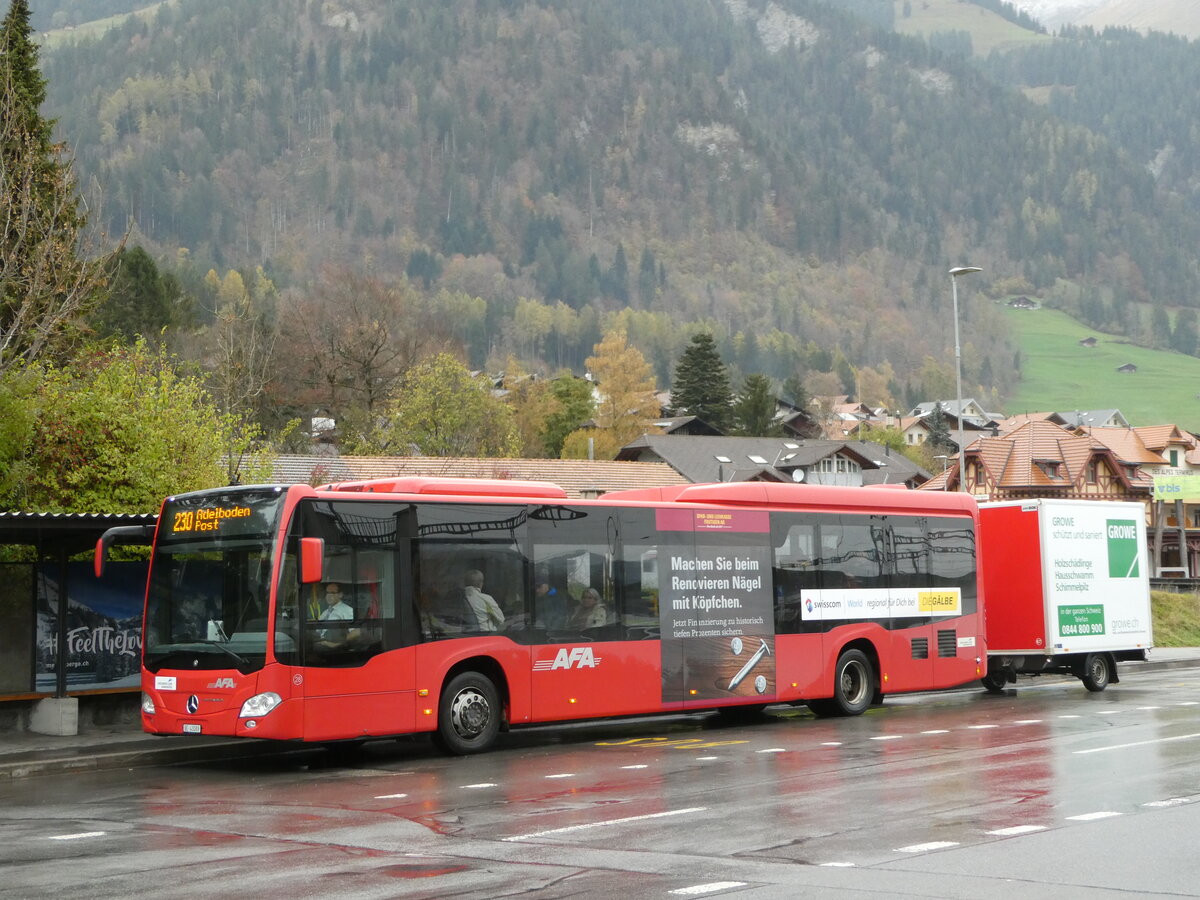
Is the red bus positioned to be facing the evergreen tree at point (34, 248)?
no

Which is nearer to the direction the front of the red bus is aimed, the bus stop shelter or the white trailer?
the bus stop shelter

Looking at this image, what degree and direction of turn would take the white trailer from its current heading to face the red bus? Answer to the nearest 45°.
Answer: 0° — it already faces it

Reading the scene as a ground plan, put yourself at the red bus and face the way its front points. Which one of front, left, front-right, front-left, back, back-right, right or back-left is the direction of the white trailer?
back

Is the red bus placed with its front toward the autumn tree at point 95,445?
no

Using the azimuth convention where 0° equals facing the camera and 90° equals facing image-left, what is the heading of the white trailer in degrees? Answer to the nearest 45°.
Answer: approximately 45°

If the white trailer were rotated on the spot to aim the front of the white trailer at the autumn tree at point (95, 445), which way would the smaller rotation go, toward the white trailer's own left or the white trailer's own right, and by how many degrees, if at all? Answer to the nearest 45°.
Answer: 0° — it already faces it

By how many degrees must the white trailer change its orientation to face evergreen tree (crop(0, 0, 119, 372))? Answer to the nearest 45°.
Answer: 0° — it already faces it

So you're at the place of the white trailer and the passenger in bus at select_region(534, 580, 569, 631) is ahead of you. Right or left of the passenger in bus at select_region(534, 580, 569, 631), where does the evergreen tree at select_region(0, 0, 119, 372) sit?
right

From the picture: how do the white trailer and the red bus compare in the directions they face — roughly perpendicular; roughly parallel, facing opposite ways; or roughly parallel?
roughly parallel

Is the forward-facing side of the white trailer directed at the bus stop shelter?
yes

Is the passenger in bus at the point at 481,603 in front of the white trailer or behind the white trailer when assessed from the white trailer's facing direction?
in front

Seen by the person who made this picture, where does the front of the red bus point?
facing the viewer and to the left of the viewer

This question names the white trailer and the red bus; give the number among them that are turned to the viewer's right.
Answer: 0

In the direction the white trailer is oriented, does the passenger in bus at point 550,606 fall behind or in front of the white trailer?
in front
